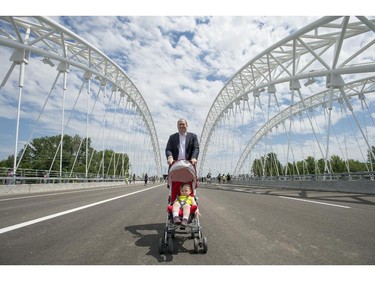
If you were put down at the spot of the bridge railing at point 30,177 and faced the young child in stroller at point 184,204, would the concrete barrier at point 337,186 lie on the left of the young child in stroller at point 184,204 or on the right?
left

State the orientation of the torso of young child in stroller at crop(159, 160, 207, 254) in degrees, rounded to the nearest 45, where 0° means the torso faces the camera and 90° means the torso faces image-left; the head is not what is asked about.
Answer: approximately 0°

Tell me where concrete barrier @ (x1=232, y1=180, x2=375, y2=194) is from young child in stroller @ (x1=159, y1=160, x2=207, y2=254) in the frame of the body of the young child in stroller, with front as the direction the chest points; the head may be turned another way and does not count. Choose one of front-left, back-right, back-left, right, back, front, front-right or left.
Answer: back-left
